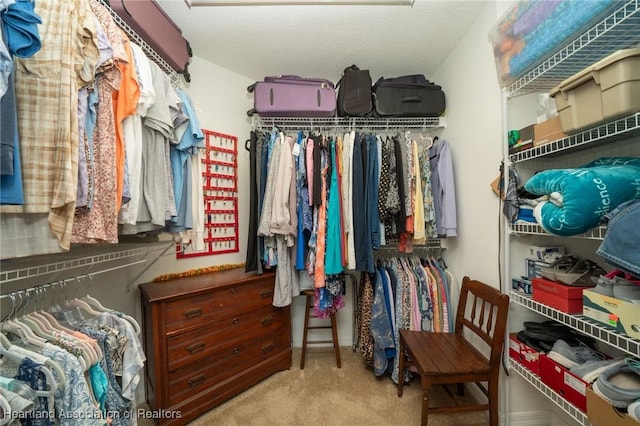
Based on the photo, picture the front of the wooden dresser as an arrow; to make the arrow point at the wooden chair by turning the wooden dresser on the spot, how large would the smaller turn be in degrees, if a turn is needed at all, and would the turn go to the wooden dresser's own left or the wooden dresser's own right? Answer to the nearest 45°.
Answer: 0° — it already faces it

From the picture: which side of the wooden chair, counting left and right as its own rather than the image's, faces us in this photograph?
left

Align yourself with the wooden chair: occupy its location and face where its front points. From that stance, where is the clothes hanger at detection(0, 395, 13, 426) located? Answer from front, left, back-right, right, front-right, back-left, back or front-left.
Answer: front-left

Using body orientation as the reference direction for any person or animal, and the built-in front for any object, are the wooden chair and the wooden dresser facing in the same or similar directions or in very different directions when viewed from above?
very different directions

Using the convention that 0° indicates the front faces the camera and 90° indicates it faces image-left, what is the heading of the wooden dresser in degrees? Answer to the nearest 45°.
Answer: approximately 315°

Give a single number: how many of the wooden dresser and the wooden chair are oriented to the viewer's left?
1

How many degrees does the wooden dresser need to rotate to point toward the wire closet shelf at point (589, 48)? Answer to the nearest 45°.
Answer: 0° — it already faces it
